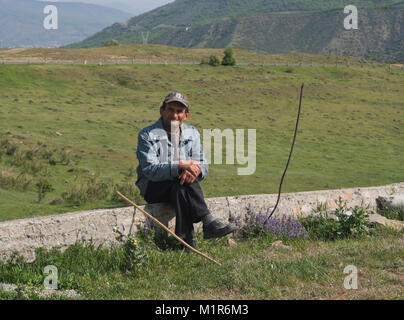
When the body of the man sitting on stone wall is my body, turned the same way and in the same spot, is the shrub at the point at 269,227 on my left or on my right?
on my left

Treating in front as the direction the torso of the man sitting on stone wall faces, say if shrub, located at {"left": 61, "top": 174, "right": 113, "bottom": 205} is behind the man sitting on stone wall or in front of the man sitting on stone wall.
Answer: behind

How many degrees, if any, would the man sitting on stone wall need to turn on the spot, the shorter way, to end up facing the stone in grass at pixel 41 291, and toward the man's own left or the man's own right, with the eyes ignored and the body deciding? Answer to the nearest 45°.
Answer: approximately 90° to the man's own right

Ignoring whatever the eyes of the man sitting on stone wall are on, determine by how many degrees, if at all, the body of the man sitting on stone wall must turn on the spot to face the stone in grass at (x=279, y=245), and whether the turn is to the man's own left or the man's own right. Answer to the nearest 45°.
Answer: approximately 45° to the man's own left

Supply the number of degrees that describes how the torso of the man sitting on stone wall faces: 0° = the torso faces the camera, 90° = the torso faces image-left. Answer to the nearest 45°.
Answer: approximately 315°

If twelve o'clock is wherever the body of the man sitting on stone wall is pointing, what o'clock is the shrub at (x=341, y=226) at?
The shrub is roughly at 10 o'clock from the man sitting on stone wall.

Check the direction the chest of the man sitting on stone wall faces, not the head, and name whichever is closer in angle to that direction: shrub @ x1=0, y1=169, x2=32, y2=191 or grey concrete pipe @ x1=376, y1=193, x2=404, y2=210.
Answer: the grey concrete pipe

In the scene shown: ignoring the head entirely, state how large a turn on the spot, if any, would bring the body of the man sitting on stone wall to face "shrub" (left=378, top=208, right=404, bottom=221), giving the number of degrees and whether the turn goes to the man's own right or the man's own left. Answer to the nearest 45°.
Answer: approximately 90° to the man's own left
